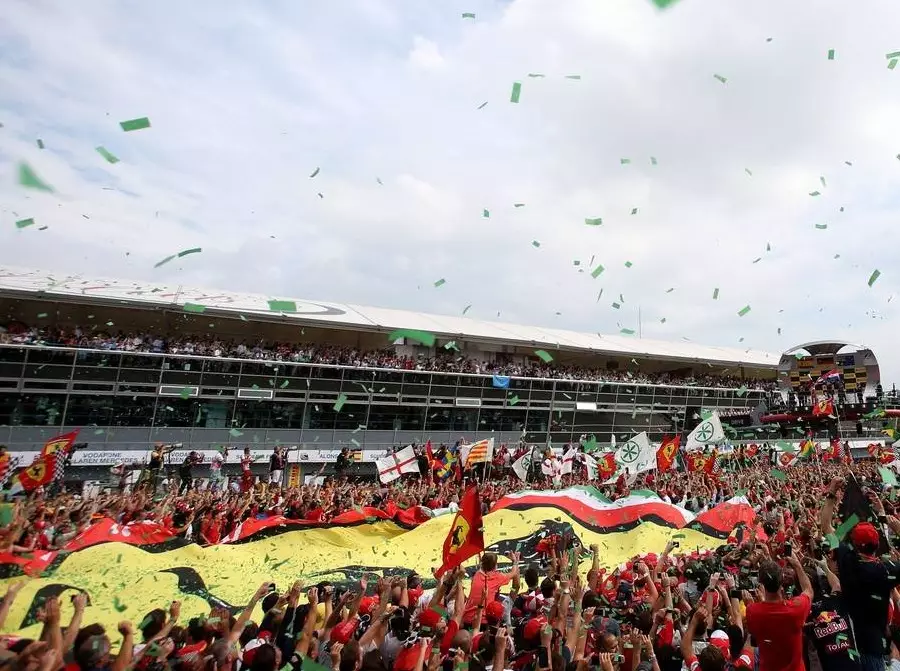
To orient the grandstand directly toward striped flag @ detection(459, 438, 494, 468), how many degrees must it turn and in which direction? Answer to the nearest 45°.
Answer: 0° — it already faces it

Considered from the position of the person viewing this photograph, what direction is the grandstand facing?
facing the viewer and to the right of the viewer

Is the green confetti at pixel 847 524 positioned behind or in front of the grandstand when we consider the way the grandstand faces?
in front

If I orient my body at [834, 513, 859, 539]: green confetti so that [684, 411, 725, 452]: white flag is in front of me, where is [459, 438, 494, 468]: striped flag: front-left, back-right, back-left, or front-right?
front-left

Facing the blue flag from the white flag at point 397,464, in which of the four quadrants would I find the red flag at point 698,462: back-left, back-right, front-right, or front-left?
front-right

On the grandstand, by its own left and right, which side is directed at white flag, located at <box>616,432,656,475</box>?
front

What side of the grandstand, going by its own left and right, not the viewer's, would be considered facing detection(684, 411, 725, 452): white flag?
front

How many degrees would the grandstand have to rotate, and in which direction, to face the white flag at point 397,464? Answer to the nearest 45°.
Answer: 0° — it already faces it
